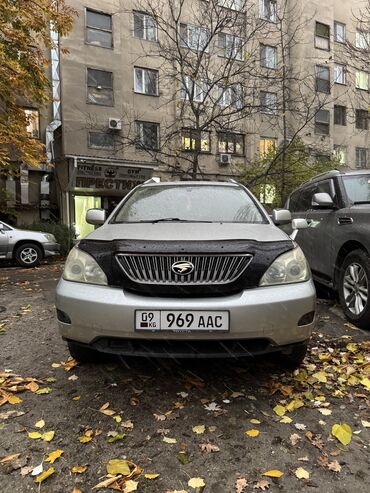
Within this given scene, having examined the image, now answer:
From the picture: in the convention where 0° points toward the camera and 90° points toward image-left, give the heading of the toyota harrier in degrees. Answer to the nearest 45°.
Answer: approximately 0°

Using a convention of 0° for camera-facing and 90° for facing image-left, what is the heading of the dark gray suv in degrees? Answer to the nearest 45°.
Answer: approximately 315°

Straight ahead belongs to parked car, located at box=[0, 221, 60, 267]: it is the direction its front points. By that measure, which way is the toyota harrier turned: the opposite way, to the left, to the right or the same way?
to the right

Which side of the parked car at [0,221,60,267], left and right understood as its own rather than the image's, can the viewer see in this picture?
right

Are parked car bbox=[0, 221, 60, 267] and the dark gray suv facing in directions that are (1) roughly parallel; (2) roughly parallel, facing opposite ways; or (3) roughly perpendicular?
roughly perpendicular

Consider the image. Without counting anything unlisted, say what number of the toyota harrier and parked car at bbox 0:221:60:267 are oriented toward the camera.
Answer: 1

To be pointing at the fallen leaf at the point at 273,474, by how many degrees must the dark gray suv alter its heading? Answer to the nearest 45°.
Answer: approximately 45° to its right

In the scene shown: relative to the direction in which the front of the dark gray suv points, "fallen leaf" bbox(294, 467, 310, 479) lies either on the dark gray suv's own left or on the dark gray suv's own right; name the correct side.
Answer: on the dark gray suv's own right
